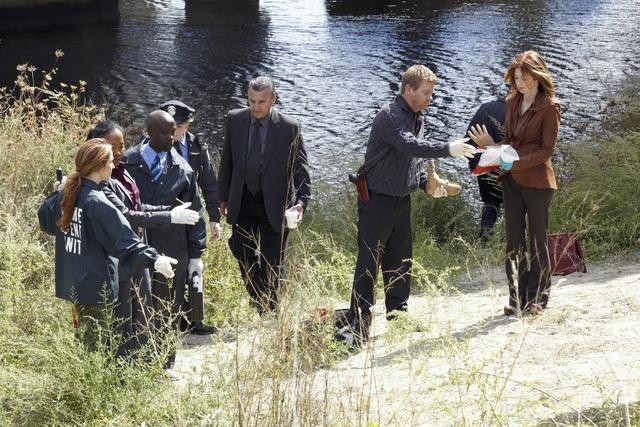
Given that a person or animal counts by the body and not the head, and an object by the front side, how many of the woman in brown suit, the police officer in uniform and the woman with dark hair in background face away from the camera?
0

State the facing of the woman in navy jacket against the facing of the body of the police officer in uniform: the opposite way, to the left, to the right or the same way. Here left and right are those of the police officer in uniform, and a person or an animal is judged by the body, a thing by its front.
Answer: the opposite way

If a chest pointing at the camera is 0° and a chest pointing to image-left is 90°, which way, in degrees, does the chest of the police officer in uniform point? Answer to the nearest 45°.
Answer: approximately 45°

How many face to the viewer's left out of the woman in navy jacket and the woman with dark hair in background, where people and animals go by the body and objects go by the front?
0

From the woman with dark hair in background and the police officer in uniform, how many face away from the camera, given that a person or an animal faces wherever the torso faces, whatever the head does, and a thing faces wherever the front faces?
0

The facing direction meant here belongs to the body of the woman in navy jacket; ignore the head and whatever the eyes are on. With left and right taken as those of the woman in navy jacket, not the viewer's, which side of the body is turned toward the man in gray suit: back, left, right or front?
front

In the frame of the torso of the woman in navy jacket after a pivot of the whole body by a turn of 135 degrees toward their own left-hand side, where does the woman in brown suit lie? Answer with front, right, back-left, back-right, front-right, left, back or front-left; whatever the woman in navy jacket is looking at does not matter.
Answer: back

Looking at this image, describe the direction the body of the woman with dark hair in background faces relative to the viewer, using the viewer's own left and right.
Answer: facing the viewer and to the right of the viewer

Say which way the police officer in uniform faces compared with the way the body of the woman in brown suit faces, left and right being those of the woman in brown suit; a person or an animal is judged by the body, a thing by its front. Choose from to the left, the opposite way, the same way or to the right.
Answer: the same way

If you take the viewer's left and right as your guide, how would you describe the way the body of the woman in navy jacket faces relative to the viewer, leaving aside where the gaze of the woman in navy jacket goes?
facing away from the viewer and to the right of the viewer

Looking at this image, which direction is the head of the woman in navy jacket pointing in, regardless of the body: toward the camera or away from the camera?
away from the camera

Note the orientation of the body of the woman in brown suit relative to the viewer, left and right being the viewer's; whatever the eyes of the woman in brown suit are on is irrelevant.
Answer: facing the viewer and to the left of the viewer

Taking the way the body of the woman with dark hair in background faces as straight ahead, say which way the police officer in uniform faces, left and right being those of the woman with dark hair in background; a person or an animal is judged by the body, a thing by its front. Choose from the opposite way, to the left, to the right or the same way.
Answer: to the right

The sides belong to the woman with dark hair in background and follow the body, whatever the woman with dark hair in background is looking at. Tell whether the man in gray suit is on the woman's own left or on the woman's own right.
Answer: on the woman's own left
